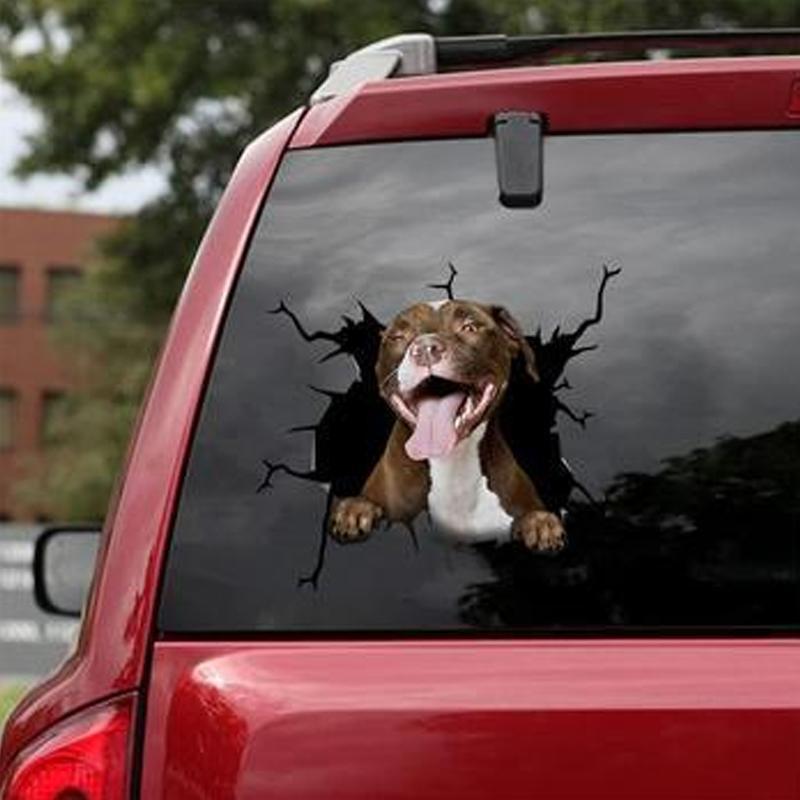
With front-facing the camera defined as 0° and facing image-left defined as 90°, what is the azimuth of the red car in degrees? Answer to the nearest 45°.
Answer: approximately 180°
